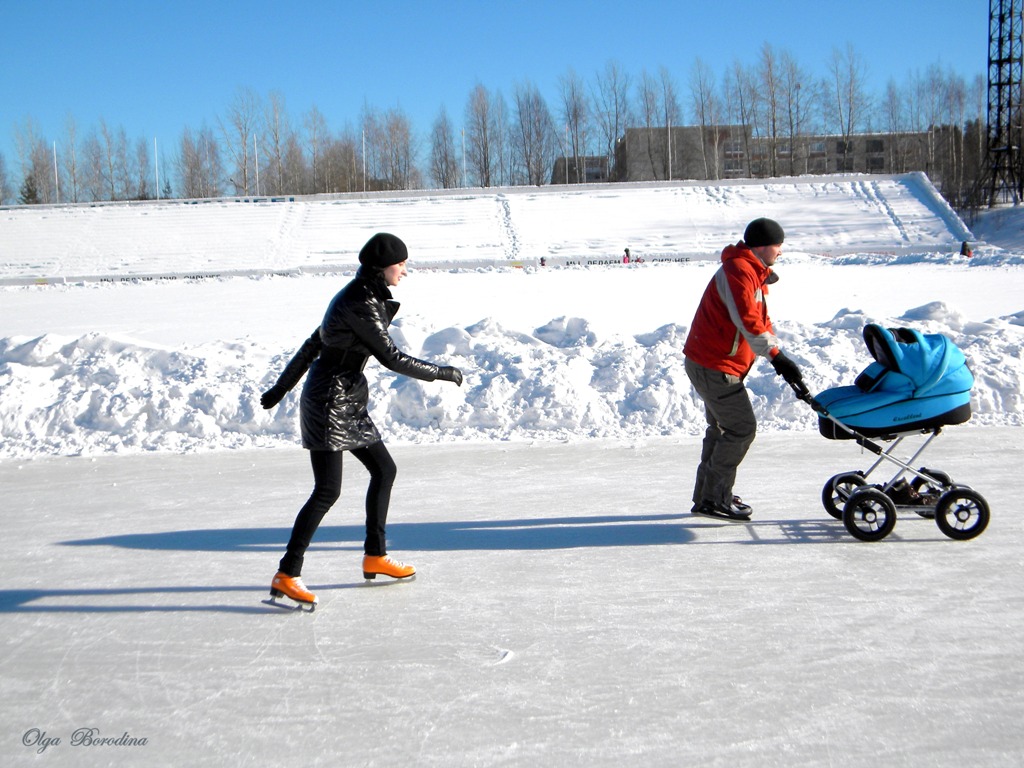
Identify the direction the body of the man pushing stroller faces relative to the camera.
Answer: to the viewer's right

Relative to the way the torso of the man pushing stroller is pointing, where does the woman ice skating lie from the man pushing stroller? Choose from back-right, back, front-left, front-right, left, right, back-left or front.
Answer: back-right

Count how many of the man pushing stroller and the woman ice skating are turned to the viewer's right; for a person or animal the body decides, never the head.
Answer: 2

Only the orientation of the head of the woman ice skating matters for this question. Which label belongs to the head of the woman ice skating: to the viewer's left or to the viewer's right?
to the viewer's right

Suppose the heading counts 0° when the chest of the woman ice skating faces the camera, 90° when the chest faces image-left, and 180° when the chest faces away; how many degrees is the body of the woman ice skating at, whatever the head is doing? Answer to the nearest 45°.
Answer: approximately 270°

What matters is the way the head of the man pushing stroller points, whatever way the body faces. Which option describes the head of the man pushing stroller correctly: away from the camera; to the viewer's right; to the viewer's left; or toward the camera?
to the viewer's right
